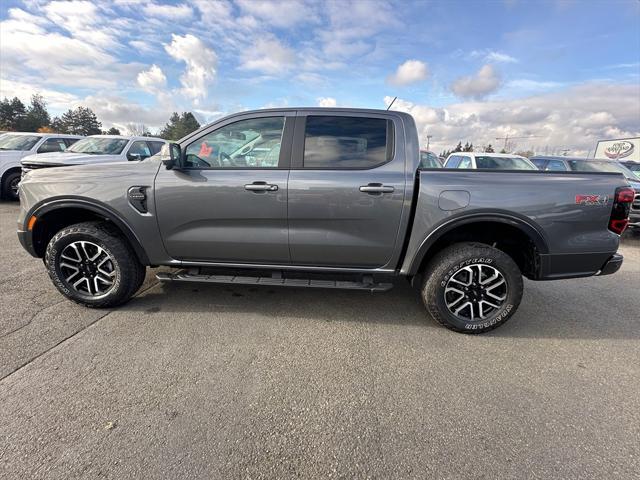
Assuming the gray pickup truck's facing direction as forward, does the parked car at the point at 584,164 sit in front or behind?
behind

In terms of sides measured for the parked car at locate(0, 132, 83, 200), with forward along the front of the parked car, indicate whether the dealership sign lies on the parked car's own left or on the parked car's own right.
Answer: on the parked car's own left

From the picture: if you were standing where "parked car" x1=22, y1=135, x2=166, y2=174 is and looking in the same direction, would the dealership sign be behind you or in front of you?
behind

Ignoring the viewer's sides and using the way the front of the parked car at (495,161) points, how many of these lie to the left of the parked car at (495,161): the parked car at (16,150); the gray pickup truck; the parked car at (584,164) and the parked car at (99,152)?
1

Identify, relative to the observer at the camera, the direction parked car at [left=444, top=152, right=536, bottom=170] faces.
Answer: facing the viewer and to the right of the viewer

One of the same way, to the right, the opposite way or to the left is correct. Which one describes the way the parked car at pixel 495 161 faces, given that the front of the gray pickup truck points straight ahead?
to the left

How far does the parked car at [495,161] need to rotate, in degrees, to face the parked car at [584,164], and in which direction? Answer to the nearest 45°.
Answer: approximately 90° to its left

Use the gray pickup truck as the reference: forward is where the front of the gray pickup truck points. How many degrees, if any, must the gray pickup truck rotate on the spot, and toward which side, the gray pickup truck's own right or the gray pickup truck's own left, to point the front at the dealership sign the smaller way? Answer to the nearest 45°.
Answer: approximately 135° to the gray pickup truck's own right

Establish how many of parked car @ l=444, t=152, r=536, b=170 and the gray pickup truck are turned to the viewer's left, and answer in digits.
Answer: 1

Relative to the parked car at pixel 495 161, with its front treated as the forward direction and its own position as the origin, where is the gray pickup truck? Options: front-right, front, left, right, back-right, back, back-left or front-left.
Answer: front-right

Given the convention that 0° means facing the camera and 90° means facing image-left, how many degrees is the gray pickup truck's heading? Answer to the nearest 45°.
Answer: approximately 90°

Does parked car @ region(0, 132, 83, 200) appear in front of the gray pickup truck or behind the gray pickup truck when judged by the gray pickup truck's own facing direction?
in front

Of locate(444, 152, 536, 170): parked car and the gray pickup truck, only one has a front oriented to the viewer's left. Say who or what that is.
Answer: the gray pickup truck

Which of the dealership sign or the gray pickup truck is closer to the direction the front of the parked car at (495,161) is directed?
the gray pickup truck
